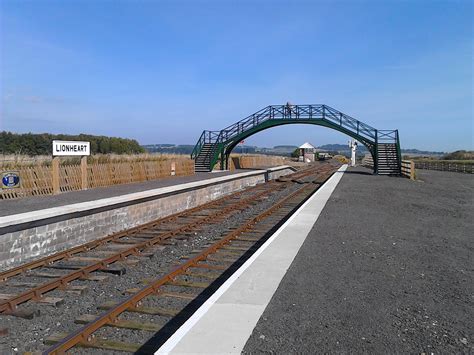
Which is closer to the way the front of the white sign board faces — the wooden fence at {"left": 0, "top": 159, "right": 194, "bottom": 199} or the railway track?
the railway track

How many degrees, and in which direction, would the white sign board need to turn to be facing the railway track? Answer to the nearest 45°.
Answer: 0° — it already faces it

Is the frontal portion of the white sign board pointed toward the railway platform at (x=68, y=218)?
yes

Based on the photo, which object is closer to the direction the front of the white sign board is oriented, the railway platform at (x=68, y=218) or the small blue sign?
the railway platform

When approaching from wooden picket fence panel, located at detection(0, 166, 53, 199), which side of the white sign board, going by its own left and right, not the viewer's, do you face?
right

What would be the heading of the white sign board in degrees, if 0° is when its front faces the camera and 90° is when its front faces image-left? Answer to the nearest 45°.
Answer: approximately 0°

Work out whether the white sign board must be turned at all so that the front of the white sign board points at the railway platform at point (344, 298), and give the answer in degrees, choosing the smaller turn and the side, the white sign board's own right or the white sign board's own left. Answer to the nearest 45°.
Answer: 0° — it already faces it

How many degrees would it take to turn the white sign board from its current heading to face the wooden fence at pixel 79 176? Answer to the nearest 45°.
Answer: approximately 180°

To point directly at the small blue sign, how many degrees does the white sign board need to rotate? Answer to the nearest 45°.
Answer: approximately 45° to its right
